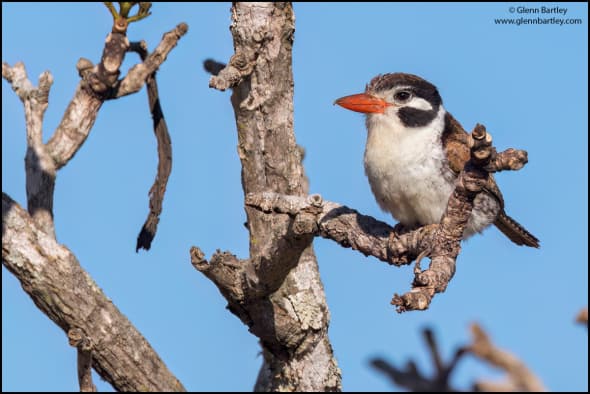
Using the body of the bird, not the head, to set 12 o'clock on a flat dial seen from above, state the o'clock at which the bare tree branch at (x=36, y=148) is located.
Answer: The bare tree branch is roughly at 1 o'clock from the bird.

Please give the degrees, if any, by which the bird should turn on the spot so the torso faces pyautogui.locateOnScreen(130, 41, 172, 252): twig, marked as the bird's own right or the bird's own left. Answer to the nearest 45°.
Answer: approximately 45° to the bird's own right

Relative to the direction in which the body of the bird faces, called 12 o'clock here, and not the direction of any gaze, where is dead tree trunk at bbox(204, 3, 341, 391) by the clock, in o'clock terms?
The dead tree trunk is roughly at 1 o'clock from the bird.

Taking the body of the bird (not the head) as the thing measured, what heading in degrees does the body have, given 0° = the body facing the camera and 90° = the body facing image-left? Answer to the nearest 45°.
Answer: approximately 45°

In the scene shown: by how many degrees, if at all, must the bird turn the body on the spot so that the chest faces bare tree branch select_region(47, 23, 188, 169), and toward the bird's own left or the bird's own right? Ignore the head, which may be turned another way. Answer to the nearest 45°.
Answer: approximately 45° to the bird's own right
